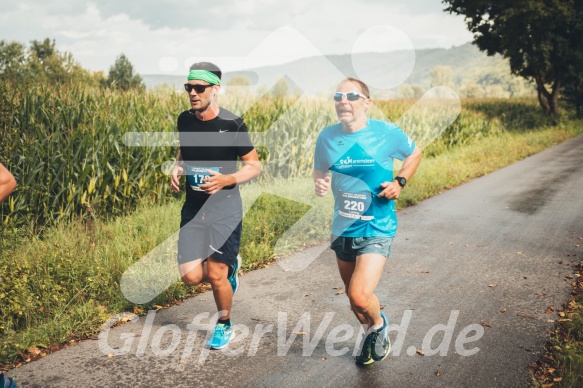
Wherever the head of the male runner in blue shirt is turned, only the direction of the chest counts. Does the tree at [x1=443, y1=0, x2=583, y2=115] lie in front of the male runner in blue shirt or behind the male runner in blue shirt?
behind

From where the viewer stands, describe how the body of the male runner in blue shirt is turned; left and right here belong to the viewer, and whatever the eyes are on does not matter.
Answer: facing the viewer and to the left of the viewer
